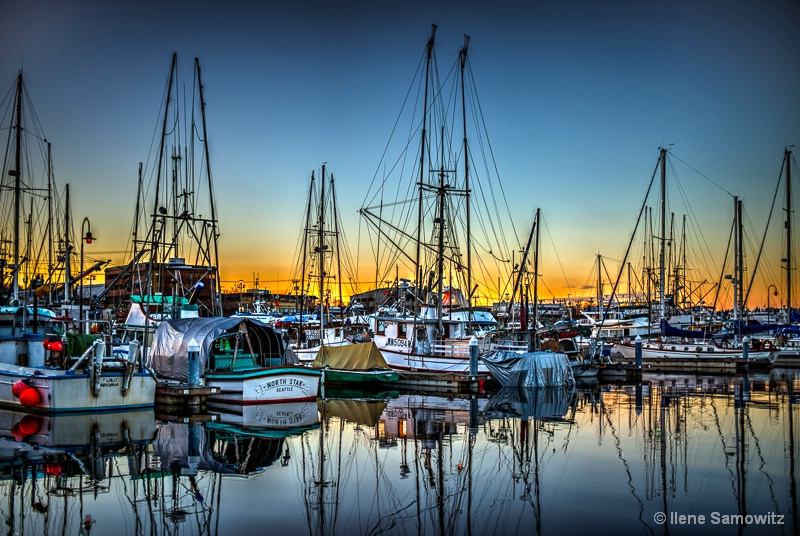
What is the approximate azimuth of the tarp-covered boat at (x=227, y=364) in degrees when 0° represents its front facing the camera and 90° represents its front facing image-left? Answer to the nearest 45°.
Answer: approximately 135°

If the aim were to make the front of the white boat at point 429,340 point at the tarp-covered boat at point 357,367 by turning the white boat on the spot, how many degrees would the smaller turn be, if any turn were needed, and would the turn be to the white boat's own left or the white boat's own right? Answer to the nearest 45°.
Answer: approximately 45° to the white boat's own left

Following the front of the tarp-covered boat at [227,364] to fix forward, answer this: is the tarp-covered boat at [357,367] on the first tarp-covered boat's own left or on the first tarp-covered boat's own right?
on the first tarp-covered boat's own right

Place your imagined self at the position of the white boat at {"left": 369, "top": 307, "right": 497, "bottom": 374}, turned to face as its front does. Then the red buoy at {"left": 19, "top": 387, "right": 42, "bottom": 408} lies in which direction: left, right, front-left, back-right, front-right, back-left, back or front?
front-left

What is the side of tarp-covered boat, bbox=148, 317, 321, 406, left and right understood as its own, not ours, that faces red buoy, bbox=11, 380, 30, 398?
left

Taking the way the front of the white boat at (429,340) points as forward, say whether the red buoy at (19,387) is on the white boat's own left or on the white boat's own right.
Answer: on the white boat's own left

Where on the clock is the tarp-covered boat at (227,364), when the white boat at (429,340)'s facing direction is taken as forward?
The tarp-covered boat is roughly at 10 o'clock from the white boat.

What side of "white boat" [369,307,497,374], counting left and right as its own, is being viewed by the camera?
left

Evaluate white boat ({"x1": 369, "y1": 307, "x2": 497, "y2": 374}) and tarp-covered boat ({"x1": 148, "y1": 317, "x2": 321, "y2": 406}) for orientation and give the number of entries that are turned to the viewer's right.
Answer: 0
